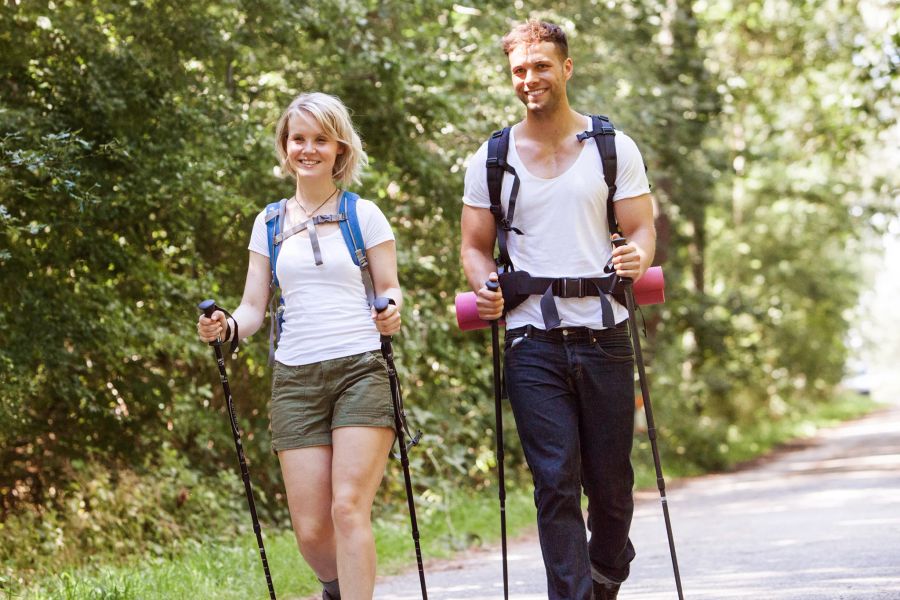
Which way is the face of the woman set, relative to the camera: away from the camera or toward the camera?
toward the camera

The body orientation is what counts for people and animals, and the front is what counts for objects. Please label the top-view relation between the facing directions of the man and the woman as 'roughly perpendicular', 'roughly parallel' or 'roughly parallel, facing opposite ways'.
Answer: roughly parallel

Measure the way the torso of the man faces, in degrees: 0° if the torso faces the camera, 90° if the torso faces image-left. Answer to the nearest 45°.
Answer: approximately 0°

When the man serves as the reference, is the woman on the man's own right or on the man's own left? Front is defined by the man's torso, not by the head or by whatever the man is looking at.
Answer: on the man's own right

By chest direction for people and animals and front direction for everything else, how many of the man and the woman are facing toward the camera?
2

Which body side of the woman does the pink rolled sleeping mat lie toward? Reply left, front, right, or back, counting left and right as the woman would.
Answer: left

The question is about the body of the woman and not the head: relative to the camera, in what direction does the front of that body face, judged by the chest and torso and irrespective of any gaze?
toward the camera

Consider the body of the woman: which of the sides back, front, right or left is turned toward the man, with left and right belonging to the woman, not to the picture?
left
